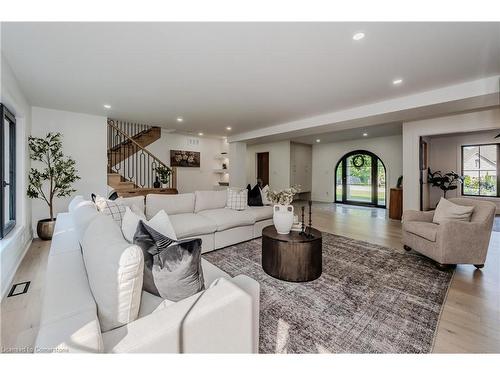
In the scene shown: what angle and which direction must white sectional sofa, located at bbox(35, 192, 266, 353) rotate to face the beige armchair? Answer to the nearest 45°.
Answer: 0° — it already faces it

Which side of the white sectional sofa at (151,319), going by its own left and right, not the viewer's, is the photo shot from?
right

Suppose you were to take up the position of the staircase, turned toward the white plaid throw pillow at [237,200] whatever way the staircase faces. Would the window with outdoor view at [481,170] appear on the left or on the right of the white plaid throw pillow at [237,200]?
left

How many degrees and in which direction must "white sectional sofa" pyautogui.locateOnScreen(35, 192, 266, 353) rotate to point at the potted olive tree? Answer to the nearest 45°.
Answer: approximately 135° to its left

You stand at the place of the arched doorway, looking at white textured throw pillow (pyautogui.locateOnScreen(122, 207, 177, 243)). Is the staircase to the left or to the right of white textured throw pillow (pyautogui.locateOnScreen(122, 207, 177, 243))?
right

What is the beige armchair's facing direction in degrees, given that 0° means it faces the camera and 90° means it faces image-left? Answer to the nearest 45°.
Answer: approximately 45°

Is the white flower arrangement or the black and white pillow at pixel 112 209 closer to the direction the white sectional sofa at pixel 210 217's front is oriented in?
the white flower arrangement

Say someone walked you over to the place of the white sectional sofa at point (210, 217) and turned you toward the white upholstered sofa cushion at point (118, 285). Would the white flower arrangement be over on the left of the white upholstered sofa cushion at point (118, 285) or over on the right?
left

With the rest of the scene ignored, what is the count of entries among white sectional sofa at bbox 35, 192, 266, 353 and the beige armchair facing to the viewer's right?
1

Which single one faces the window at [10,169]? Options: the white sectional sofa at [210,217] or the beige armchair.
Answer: the beige armchair

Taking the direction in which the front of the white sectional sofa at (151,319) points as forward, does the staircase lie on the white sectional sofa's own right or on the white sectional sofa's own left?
on the white sectional sofa's own left

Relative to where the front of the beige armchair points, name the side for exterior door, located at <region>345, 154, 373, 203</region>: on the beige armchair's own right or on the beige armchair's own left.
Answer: on the beige armchair's own right

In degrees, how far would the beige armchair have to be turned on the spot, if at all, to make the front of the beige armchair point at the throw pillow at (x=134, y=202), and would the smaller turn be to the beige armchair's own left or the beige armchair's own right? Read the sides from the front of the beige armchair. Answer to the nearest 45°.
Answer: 0° — it already faces it

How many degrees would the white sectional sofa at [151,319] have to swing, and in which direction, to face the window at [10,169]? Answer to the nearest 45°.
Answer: approximately 135° to its left

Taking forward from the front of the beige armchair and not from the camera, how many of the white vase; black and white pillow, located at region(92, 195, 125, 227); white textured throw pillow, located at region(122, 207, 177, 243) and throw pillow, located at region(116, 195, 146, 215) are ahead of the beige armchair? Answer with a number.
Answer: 4
